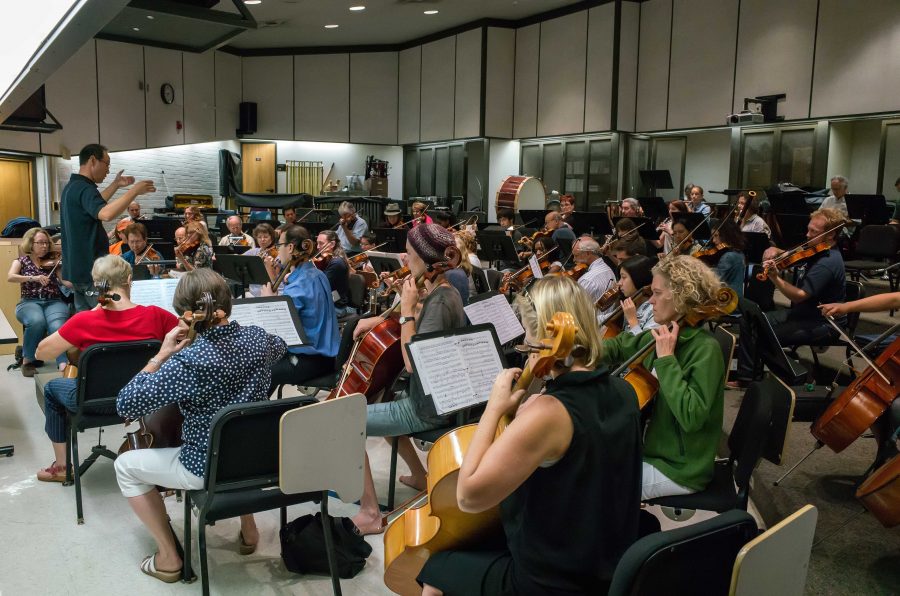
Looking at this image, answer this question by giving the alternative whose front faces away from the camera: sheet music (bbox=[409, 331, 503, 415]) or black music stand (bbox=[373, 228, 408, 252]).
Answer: the black music stand

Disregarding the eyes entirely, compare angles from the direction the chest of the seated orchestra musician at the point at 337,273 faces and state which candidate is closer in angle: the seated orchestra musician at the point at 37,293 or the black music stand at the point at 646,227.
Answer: the seated orchestra musician

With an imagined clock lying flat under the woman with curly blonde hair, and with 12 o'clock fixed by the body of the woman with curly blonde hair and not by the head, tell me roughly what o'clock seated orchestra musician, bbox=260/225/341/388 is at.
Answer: The seated orchestra musician is roughly at 1 o'clock from the woman with curly blonde hair.

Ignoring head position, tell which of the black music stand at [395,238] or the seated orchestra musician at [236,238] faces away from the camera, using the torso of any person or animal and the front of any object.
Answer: the black music stand

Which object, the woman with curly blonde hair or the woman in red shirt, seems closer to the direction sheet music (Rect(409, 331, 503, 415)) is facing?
the woman with curly blonde hair

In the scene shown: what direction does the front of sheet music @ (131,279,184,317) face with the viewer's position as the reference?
facing the viewer

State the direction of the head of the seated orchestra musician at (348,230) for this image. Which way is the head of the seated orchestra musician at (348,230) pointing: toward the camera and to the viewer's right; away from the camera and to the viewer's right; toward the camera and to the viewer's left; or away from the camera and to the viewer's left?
toward the camera and to the viewer's left

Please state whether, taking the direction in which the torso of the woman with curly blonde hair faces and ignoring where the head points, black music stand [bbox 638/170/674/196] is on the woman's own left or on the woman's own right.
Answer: on the woman's own right

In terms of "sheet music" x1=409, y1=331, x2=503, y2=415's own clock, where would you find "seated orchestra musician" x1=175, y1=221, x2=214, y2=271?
The seated orchestra musician is roughly at 5 o'clock from the sheet music.

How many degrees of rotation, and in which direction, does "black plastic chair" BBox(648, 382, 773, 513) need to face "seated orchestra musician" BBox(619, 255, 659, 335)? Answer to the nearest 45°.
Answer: approximately 90° to its right

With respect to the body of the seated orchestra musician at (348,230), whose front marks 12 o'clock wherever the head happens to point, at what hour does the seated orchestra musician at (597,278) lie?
the seated orchestra musician at (597,278) is roughly at 10 o'clock from the seated orchestra musician at (348,230).

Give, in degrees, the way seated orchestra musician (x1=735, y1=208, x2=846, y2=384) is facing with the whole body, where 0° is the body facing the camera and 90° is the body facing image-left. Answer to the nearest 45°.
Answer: approximately 90°

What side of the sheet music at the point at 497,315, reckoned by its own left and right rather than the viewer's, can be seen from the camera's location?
front

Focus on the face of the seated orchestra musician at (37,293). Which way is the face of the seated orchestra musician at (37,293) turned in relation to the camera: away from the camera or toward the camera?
toward the camera

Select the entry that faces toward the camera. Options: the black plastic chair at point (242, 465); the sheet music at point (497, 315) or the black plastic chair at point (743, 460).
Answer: the sheet music
